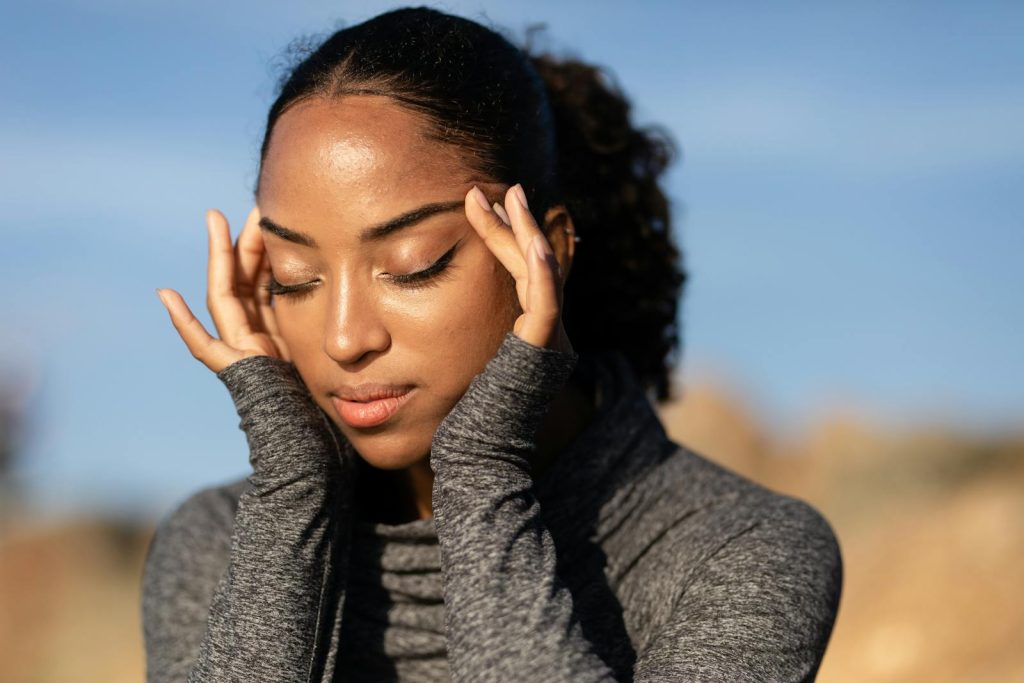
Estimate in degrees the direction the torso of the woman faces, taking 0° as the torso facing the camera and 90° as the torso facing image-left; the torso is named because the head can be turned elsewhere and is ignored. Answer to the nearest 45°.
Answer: approximately 45°
